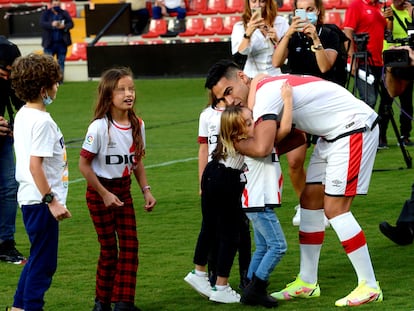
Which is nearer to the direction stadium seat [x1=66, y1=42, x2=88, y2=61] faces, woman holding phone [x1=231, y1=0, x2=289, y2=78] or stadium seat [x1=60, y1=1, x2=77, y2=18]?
the woman holding phone

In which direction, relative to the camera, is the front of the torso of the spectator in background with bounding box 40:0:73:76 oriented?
toward the camera

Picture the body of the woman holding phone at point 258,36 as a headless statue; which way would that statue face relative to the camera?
toward the camera

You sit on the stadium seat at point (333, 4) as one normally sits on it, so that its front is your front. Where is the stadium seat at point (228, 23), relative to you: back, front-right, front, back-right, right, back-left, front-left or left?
right

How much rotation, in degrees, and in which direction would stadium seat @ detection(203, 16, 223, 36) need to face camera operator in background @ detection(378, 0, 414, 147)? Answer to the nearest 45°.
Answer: approximately 45° to its left

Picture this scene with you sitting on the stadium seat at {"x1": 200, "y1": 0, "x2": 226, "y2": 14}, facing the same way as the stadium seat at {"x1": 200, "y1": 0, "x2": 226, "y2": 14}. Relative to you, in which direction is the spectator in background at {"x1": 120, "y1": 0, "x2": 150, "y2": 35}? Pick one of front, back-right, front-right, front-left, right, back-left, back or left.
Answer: front-right

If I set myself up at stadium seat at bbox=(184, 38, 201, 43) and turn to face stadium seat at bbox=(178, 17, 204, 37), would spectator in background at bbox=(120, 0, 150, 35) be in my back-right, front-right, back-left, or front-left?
front-left

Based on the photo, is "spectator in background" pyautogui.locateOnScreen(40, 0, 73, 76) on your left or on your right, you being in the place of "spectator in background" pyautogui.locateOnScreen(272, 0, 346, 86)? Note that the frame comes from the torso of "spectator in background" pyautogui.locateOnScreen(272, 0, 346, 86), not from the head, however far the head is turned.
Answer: on your right

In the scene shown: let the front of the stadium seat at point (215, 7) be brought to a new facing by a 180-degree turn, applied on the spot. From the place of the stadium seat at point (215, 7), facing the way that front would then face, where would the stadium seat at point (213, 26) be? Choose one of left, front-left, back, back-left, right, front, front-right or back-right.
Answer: back-right

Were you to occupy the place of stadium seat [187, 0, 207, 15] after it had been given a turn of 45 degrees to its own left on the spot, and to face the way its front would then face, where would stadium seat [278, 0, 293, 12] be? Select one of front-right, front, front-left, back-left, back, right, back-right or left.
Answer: front-left

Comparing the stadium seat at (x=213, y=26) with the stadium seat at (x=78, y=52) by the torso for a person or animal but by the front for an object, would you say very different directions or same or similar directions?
same or similar directions

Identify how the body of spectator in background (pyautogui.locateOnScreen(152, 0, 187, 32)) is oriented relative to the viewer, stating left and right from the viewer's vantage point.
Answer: facing the viewer
